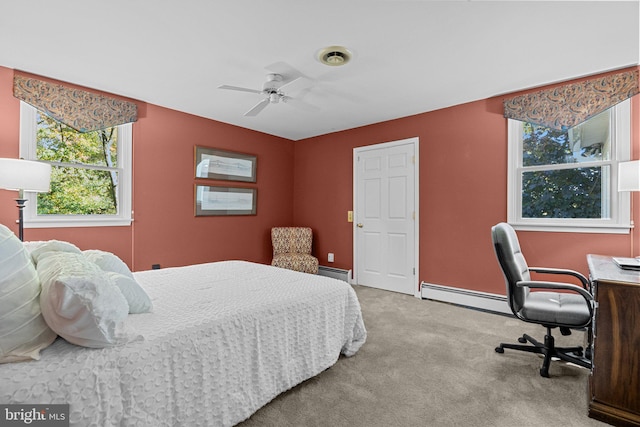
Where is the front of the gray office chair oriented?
to the viewer's right

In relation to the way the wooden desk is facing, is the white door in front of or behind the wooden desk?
in front

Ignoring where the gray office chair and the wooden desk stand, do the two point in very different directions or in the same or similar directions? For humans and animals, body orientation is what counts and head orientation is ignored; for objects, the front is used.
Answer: very different directions

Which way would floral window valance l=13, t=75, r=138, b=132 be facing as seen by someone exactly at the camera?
facing the viewer and to the right of the viewer

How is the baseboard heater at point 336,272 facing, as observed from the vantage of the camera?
facing the viewer and to the left of the viewer

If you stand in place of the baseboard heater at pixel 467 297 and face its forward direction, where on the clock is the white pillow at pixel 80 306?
The white pillow is roughly at 11 o'clock from the baseboard heater.

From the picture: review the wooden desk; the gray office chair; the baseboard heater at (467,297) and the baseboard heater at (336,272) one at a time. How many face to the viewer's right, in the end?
1

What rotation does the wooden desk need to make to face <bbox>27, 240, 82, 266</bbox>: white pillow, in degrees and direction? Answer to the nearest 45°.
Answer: approximately 45° to its left

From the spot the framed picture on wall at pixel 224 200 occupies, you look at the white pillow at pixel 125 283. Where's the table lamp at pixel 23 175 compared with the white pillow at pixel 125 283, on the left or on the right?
right

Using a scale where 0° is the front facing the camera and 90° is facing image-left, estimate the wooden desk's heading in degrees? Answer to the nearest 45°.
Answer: approximately 90°

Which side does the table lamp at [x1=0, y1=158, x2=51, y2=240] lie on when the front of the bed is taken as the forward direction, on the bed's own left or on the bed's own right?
on the bed's own left

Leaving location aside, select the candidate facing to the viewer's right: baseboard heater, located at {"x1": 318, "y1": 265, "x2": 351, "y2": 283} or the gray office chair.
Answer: the gray office chair

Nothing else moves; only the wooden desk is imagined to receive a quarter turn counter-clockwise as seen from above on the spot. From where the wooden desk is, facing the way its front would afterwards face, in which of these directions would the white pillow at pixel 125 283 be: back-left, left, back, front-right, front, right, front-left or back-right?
front-right

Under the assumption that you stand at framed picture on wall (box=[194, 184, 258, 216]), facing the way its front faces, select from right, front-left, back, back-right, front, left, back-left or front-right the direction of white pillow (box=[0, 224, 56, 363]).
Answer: front-right

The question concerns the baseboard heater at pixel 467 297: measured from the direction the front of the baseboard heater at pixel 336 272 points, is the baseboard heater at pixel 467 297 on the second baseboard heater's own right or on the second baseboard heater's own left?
on the second baseboard heater's own left

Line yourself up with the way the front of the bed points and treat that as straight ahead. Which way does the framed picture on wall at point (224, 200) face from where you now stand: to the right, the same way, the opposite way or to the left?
to the right

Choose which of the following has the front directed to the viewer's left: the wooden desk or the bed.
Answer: the wooden desk
